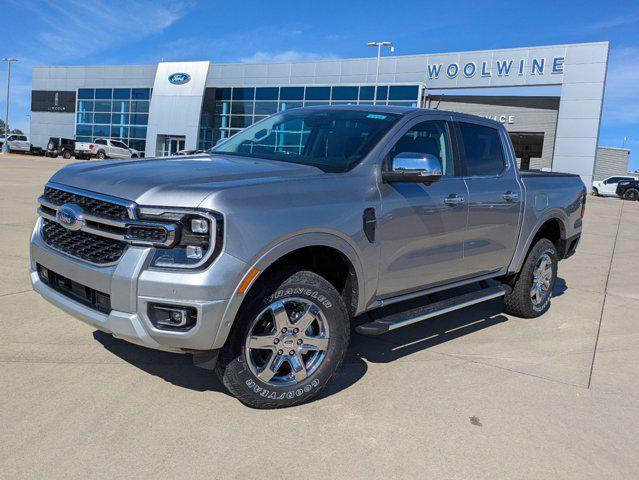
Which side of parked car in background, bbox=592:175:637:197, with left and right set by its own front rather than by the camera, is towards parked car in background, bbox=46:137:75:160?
front

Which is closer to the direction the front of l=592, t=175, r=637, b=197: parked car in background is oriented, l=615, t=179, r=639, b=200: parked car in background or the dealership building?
the dealership building

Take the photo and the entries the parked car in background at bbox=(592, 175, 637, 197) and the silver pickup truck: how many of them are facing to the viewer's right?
0

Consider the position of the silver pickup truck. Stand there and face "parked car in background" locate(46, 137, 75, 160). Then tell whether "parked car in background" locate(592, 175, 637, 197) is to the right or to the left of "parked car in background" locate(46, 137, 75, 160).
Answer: right

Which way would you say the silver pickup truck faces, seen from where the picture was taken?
facing the viewer and to the left of the viewer

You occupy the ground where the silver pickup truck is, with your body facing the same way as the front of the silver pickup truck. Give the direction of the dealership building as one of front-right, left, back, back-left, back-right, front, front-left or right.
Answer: back-right

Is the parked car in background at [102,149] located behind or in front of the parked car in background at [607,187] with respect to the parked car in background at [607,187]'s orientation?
in front

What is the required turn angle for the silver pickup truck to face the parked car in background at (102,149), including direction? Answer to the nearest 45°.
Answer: approximately 135° to its right

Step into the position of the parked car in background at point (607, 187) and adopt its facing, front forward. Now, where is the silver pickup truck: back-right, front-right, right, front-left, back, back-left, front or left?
left

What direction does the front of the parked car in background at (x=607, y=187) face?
to the viewer's left

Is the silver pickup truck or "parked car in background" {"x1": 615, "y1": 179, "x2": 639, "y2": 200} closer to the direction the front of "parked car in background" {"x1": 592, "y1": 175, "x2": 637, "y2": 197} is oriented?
the silver pickup truck
